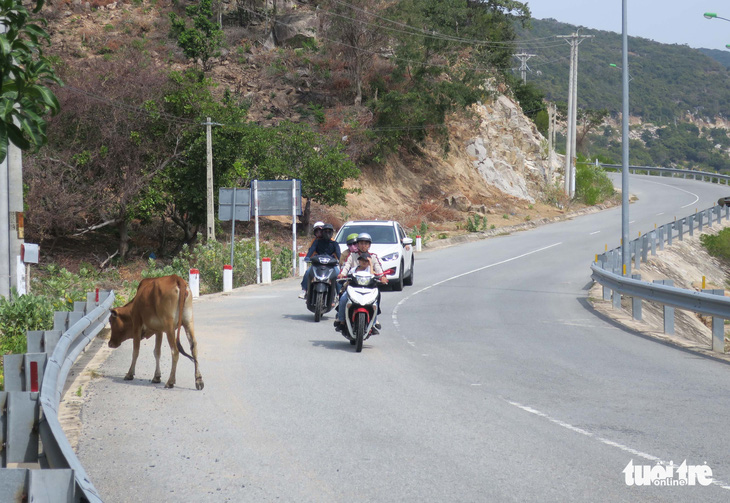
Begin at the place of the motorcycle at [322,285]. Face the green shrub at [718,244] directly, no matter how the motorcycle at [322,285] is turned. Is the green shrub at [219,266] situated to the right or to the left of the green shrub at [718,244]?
left

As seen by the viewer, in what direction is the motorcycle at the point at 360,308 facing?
toward the camera

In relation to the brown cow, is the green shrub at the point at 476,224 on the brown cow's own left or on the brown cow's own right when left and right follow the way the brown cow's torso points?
on the brown cow's own right

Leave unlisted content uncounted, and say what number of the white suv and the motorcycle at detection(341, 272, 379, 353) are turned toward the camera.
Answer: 2

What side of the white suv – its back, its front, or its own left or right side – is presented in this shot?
front

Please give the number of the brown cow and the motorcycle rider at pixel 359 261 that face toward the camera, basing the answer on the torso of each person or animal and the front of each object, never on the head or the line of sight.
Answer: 1

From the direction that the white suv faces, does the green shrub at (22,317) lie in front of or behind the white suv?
in front

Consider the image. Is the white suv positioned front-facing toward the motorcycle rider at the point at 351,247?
yes

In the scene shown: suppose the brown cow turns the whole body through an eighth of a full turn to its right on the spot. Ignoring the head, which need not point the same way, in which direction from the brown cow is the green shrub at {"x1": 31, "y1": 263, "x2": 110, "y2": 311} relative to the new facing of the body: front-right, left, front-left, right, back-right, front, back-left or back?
front

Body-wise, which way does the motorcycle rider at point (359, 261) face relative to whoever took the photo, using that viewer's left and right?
facing the viewer

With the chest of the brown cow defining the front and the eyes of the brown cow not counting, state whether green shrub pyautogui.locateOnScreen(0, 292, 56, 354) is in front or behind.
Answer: in front

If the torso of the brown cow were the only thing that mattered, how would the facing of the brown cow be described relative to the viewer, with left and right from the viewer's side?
facing away from the viewer and to the left of the viewer
